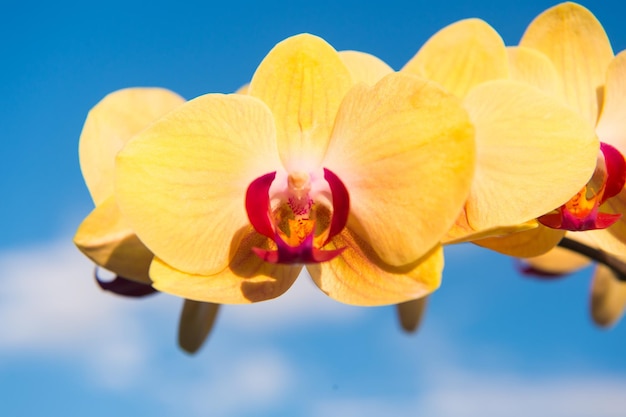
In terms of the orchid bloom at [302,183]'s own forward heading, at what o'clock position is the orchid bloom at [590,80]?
the orchid bloom at [590,80] is roughly at 8 o'clock from the orchid bloom at [302,183].

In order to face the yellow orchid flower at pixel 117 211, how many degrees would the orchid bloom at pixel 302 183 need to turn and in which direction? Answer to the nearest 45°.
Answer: approximately 135° to its right

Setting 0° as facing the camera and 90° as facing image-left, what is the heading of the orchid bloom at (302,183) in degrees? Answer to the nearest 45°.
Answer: approximately 0°
